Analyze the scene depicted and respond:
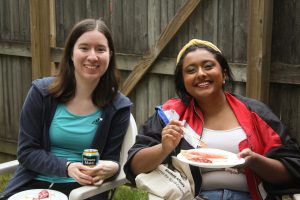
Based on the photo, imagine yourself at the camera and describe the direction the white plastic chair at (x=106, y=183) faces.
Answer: facing the viewer and to the left of the viewer

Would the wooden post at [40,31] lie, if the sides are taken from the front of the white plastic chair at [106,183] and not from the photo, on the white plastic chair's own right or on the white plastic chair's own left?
on the white plastic chair's own right

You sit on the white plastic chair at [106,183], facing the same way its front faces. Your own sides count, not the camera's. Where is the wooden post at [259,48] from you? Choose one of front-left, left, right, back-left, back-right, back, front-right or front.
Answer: back

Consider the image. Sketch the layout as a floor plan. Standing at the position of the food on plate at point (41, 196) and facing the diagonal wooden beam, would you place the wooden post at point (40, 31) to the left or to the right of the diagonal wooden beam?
left

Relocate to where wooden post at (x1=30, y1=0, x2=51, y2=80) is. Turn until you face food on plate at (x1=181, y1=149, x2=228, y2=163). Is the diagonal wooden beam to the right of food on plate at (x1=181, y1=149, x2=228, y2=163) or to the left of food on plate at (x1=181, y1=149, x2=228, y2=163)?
left

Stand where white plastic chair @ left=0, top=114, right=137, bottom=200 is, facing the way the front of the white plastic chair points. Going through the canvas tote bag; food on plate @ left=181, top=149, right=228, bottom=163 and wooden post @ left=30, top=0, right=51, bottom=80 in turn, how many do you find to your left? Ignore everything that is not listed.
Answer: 2

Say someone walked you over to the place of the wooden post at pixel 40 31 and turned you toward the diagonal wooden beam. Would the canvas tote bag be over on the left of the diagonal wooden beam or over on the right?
right

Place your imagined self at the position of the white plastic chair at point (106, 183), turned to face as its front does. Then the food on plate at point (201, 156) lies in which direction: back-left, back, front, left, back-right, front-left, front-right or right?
left

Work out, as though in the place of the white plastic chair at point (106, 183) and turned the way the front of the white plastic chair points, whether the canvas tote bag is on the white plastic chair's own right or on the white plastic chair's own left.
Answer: on the white plastic chair's own left
